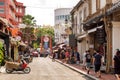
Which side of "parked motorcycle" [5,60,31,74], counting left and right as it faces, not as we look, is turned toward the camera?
right
